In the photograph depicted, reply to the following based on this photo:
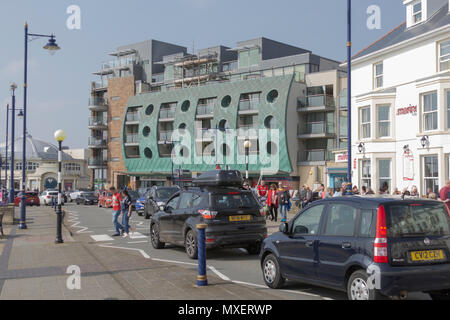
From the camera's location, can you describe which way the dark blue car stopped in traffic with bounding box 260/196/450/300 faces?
facing away from the viewer and to the left of the viewer

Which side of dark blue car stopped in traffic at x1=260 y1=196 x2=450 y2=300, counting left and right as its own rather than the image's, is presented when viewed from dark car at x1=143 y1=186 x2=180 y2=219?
front

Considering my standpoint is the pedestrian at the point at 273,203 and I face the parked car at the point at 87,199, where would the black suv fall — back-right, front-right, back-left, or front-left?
back-left

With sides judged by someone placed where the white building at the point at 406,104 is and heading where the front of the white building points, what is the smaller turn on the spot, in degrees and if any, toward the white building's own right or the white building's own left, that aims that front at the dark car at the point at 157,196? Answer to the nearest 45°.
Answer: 0° — it already faces it

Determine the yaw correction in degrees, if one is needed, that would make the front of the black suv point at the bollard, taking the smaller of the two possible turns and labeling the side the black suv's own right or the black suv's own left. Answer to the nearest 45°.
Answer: approximately 135° to the black suv's own left

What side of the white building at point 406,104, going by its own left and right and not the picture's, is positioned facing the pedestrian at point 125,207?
front

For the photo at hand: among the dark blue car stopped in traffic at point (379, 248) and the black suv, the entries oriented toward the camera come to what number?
0

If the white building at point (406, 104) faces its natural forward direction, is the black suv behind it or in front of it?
in front

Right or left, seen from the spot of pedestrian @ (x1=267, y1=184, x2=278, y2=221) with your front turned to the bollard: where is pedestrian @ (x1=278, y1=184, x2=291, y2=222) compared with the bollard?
left

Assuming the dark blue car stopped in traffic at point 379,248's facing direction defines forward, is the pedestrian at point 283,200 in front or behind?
in front

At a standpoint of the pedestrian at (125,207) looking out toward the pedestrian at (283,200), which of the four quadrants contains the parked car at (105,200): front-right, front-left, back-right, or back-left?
front-left

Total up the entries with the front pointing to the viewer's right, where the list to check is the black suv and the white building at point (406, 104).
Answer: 0

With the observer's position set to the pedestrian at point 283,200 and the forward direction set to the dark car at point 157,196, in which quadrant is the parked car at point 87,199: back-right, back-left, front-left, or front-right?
front-right

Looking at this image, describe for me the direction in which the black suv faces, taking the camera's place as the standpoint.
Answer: facing away from the viewer and to the left of the viewer

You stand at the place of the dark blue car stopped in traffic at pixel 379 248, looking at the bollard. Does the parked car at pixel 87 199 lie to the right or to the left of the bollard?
right

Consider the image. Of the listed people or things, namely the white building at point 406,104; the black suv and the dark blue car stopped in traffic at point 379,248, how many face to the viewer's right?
0

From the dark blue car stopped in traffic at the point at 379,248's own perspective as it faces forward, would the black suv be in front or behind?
in front

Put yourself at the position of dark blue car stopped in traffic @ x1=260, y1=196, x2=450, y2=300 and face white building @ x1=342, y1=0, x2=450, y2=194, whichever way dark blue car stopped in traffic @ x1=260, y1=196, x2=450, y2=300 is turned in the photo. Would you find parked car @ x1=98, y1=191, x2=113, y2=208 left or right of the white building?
left
